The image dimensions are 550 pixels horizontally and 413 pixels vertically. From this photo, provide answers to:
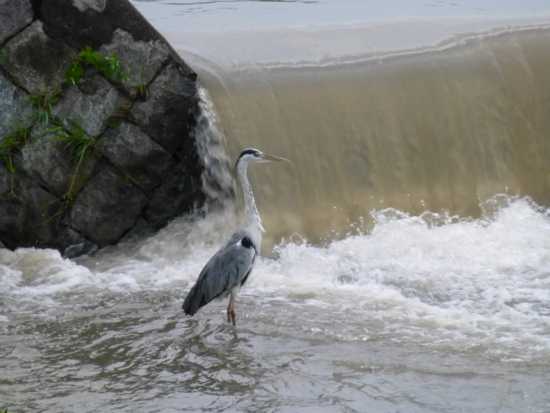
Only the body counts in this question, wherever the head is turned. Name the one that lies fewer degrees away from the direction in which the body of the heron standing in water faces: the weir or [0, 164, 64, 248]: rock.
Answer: the weir

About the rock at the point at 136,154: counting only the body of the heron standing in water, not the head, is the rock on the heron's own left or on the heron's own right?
on the heron's own left

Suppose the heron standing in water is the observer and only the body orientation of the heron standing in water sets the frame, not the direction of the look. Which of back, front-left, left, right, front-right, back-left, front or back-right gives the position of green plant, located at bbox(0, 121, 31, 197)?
back-left

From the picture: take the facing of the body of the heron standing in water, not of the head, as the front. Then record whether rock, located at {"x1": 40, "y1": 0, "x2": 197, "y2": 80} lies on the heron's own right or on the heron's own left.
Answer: on the heron's own left

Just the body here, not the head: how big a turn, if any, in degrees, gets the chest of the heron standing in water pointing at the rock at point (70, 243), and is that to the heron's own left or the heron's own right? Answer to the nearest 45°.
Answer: approximately 135° to the heron's own left

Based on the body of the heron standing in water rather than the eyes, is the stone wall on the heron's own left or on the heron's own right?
on the heron's own left

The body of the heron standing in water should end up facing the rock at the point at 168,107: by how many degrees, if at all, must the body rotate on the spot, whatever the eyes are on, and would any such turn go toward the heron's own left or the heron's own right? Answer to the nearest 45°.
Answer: approximately 90° to the heron's own left

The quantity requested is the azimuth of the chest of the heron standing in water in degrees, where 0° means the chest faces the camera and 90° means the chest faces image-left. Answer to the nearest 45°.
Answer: approximately 270°

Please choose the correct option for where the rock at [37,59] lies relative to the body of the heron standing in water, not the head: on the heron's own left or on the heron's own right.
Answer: on the heron's own left
